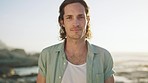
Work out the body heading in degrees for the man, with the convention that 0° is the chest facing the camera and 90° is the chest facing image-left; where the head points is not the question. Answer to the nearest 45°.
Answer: approximately 0°
